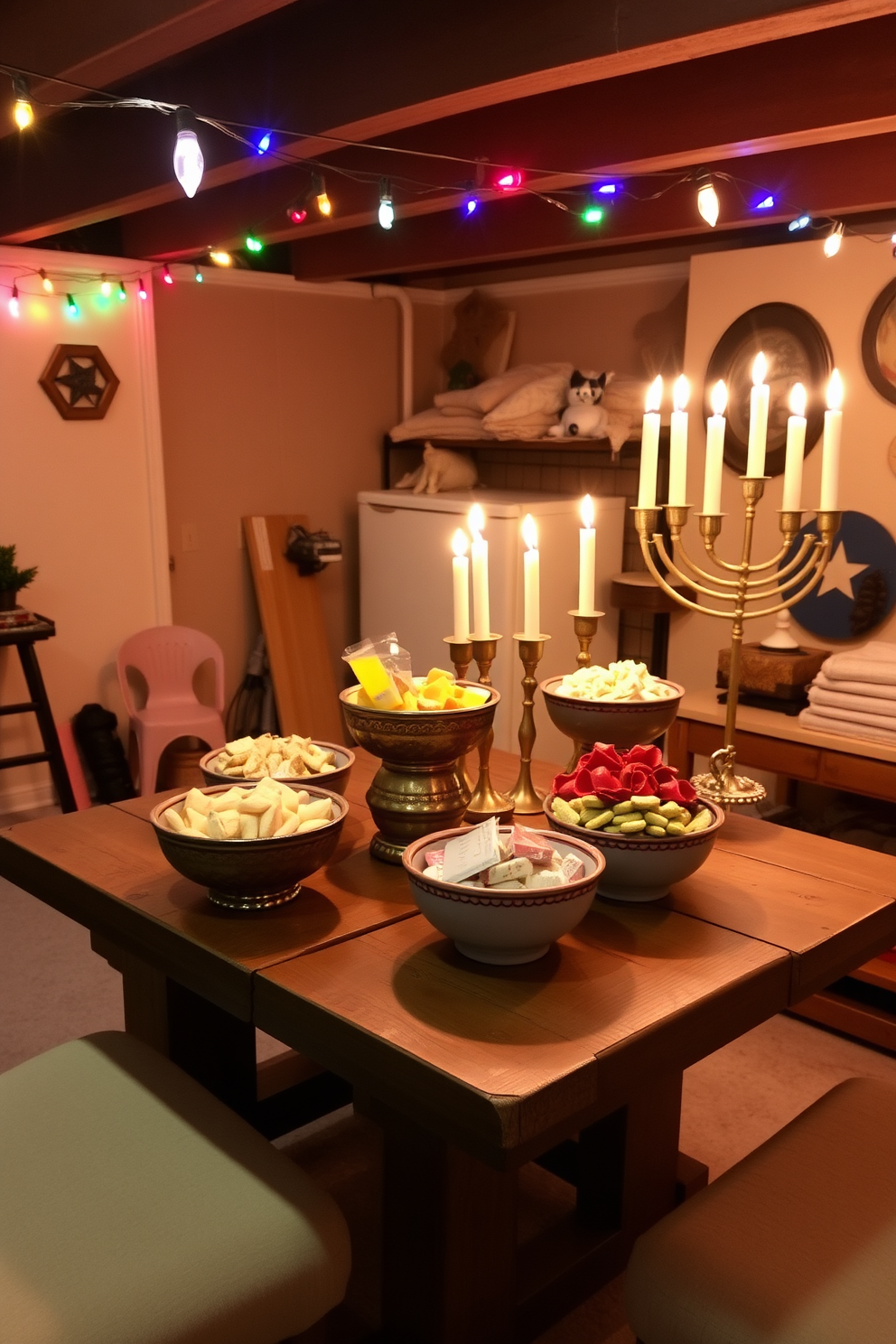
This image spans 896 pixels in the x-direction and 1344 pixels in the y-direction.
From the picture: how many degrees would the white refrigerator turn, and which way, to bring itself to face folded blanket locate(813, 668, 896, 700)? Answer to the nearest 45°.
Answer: approximately 90° to its left

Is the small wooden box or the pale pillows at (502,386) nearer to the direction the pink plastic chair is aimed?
the small wooden box

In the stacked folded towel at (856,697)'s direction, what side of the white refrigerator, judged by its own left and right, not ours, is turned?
left

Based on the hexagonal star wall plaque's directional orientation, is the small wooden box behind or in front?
in front

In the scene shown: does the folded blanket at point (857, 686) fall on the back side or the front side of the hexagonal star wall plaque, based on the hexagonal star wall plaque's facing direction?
on the front side

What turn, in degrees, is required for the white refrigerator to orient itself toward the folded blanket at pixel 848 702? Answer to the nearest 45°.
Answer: approximately 90° to its left

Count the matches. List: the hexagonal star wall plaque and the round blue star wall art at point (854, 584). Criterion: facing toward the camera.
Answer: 2

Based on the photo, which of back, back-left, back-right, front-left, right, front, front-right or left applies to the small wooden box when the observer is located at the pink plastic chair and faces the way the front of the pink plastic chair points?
front-left

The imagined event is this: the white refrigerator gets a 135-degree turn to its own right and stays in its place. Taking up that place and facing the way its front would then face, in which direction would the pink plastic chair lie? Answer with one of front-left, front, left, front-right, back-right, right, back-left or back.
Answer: left
